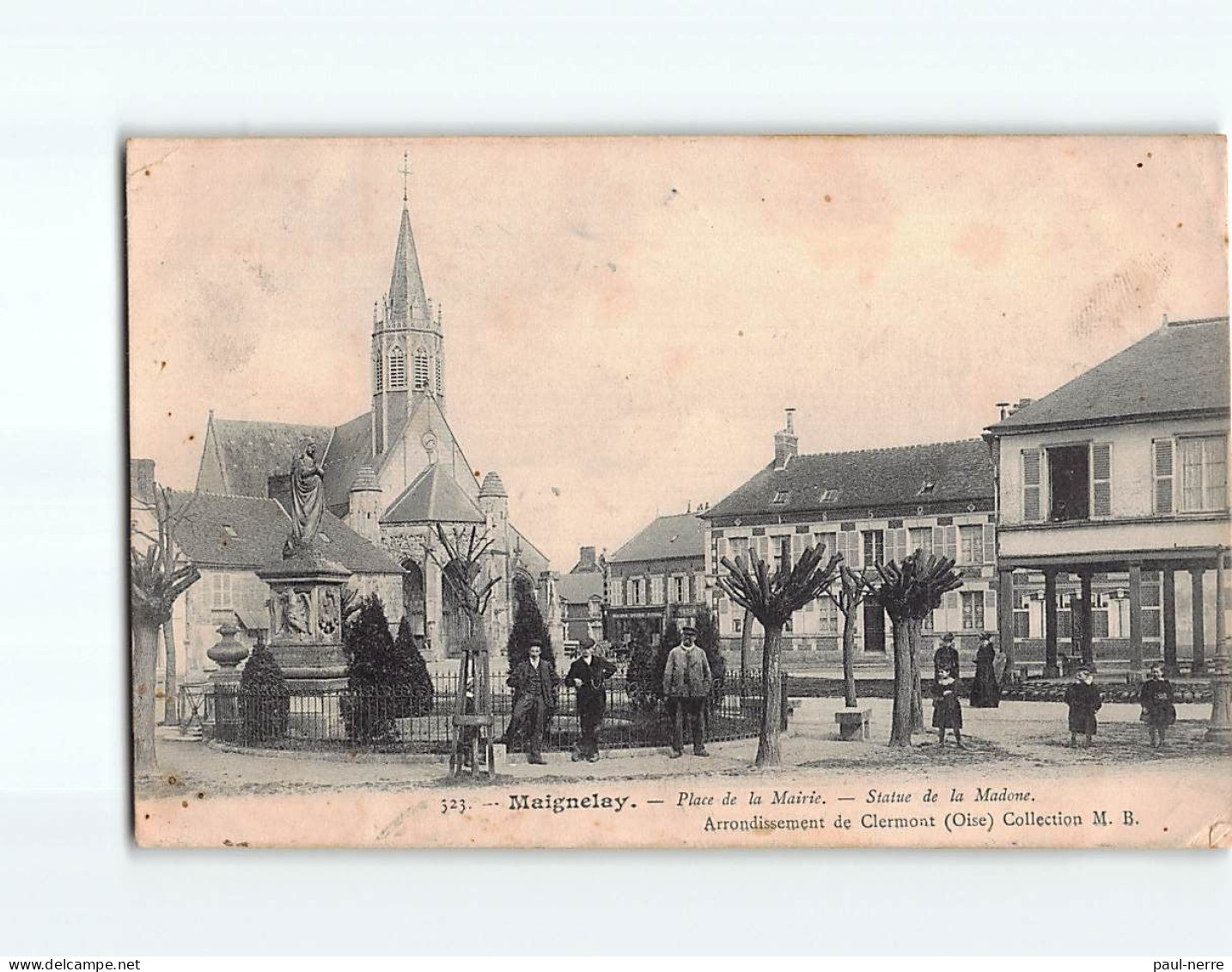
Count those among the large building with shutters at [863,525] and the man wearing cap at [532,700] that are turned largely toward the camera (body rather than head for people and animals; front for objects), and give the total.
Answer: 2

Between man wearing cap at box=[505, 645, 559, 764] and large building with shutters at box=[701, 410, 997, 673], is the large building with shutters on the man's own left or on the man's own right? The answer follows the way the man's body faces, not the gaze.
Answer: on the man's own left

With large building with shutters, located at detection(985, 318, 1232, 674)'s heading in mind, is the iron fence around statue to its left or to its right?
on its right

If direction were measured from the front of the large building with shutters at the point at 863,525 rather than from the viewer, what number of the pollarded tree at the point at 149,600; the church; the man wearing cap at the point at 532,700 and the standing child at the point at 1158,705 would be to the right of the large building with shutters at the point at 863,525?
3

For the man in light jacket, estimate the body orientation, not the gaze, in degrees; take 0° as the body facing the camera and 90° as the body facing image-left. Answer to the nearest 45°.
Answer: approximately 0°

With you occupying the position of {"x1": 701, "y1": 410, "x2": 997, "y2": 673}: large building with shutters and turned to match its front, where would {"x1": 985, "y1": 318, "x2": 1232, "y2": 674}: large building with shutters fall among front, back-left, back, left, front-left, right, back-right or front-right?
left
